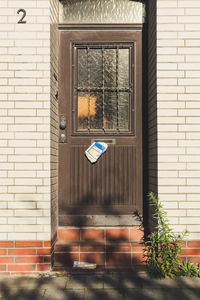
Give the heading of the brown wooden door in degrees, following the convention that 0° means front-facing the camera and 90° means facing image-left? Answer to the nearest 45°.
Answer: approximately 0°
